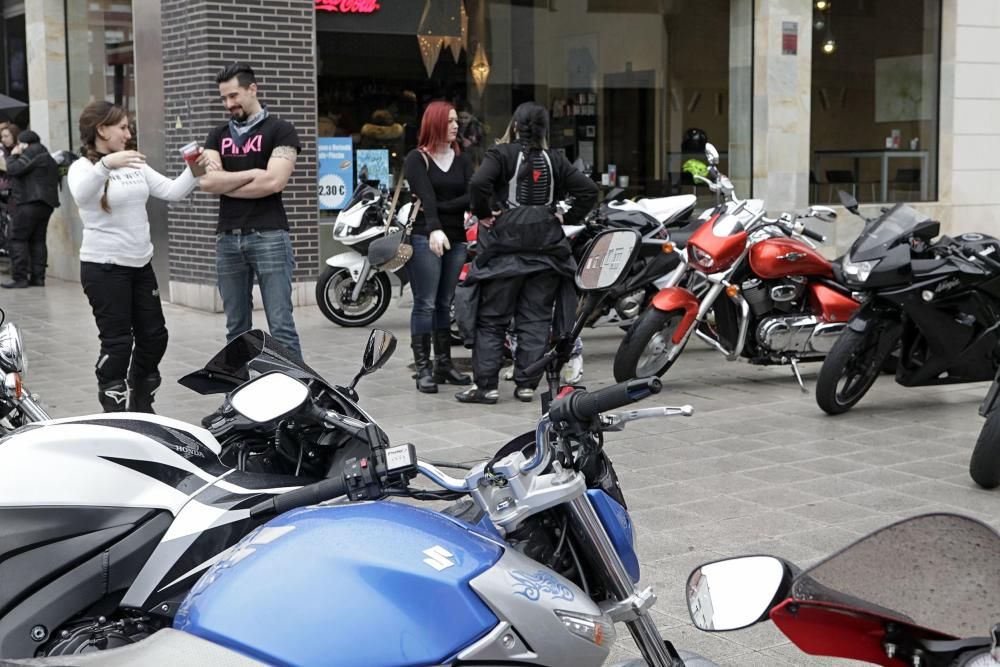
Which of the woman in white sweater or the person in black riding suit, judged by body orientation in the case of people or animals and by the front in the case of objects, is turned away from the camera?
the person in black riding suit

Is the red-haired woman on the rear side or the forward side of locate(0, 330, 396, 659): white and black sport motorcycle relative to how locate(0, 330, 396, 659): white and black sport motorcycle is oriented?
on the forward side

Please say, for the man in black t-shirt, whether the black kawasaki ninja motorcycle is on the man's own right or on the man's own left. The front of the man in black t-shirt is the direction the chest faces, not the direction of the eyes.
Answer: on the man's own left

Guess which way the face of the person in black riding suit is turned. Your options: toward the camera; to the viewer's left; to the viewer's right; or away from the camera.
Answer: away from the camera

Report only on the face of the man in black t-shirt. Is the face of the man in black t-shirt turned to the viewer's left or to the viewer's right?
to the viewer's left

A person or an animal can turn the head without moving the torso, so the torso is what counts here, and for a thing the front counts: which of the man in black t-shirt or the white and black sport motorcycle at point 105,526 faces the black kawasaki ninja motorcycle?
the white and black sport motorcycle

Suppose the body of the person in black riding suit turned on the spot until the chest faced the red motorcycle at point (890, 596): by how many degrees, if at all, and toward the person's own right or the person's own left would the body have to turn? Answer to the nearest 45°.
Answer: approximately 180°

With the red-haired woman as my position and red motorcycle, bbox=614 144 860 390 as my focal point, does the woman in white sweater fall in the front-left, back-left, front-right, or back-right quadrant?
back-right

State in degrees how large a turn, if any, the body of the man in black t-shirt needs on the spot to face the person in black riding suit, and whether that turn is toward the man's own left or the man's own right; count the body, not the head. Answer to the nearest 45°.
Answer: approximately 135° to the man's own left

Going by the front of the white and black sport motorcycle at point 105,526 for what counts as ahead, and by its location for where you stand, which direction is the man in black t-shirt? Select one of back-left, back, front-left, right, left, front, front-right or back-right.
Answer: front-left

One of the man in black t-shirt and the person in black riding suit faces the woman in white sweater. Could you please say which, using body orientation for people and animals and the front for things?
the man in black t-shirt

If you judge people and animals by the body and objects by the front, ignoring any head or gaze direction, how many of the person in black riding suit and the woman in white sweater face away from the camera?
1

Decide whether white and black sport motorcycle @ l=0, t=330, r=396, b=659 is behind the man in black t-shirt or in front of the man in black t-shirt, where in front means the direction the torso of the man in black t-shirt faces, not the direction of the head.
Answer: in front
